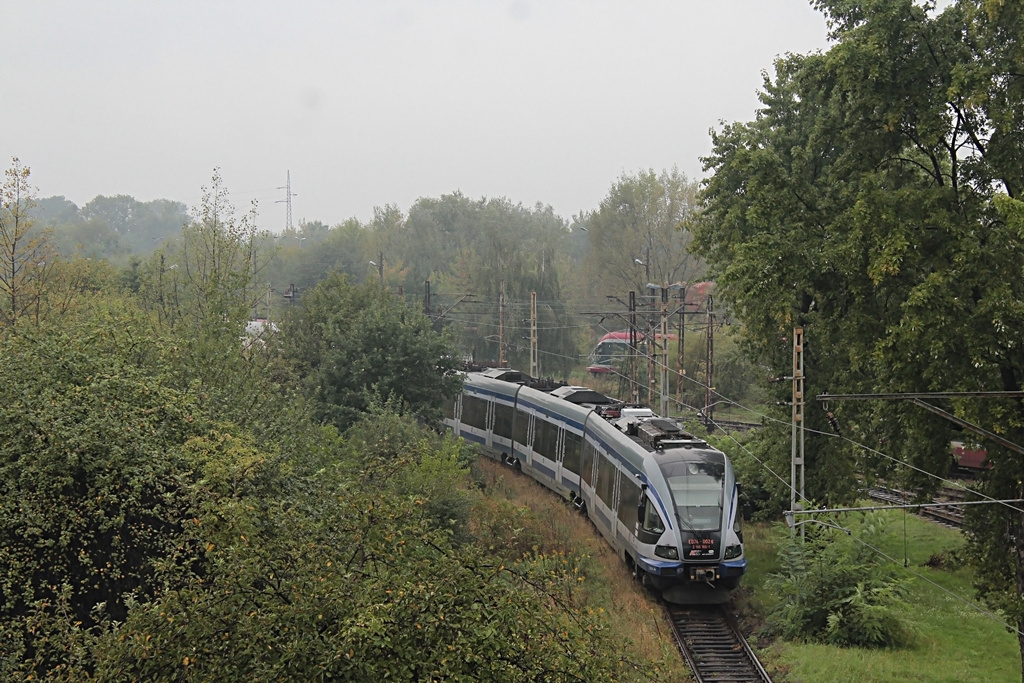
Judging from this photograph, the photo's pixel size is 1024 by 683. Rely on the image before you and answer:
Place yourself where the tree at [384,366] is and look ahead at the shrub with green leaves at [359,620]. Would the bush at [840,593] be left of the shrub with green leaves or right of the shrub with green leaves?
left

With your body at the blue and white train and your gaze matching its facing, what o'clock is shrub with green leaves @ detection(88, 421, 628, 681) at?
The shrub with green leaves is roughly at 2 o'clock from the blue and white train.

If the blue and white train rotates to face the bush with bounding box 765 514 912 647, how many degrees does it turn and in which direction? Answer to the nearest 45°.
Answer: approximately 45° to its left

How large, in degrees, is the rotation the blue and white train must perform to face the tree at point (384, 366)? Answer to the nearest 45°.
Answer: approximately 180°

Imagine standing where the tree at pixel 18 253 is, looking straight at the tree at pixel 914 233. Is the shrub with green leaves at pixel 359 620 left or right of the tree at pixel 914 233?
right

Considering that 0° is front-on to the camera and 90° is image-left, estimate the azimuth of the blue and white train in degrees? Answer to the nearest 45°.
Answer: approximately 315°

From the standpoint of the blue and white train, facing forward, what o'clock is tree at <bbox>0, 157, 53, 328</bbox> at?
The tree is roughly at 5 o'clock from the blue and white train.

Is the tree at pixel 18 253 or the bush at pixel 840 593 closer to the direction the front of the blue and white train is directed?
the bush

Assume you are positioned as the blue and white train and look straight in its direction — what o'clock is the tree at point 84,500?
The tree is roughly at 3 o'clock from the blue and white train.
